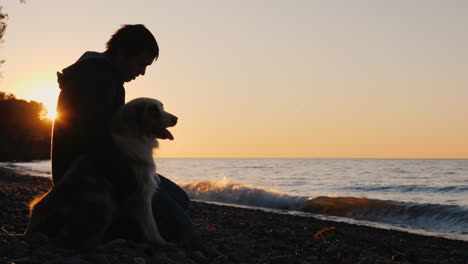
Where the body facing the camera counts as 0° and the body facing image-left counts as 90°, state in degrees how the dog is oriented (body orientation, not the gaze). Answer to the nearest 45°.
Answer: approximately 270°

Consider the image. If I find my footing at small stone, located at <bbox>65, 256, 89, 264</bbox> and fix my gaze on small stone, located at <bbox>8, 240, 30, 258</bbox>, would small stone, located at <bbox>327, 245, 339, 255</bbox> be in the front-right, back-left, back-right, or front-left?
back-right

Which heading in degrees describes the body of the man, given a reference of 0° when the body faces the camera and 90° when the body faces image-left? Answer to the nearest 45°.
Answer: approximately 270°

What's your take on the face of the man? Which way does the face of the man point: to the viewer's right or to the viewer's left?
to the viewer's right
